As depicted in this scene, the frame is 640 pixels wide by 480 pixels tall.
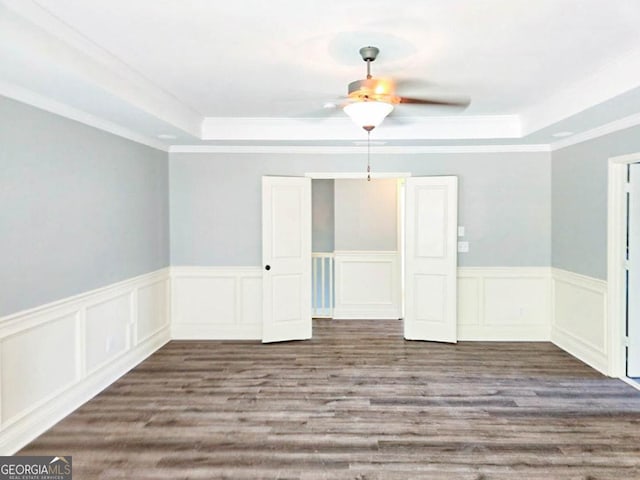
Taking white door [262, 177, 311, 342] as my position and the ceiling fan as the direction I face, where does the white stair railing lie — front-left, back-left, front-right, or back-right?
back-left

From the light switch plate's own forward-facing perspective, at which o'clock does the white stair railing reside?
The white stair railing is roughly at 4 o'clock from the light switch plate.

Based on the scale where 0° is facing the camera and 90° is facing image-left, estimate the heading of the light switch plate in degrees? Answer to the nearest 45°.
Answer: approximately 0°

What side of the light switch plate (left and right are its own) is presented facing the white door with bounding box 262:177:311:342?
right

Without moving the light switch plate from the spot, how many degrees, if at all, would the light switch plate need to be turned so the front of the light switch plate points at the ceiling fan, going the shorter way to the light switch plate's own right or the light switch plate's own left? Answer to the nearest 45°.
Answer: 0° — it already faces it
